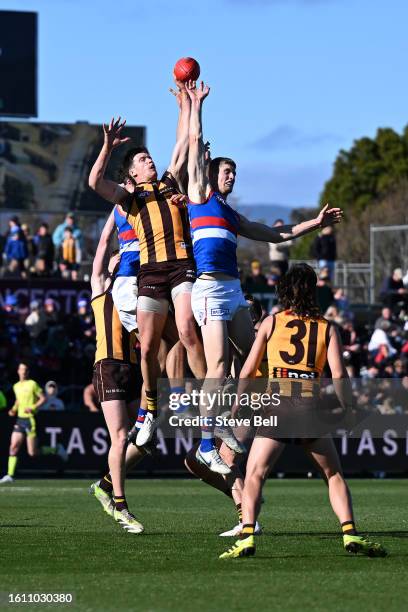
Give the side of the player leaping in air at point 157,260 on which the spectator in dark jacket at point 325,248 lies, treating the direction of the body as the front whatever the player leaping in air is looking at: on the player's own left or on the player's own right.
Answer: on the player's own left

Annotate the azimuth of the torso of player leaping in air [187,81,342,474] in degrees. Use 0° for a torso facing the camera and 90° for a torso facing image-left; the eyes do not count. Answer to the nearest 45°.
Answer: approximately 315°

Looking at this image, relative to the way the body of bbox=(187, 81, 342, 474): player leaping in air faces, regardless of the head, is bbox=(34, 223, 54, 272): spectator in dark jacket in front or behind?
behind

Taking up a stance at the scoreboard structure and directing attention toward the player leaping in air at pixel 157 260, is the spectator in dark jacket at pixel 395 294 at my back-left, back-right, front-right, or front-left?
front-left

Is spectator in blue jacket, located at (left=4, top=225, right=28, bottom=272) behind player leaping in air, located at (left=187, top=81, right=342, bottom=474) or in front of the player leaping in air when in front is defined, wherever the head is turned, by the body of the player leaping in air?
behind

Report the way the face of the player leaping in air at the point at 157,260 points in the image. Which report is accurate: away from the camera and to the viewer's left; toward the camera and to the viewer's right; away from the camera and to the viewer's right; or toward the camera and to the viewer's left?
toward the camera and to the viewer's right

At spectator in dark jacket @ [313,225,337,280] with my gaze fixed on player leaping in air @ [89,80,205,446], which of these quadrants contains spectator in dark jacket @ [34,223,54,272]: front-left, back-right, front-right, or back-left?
front-right

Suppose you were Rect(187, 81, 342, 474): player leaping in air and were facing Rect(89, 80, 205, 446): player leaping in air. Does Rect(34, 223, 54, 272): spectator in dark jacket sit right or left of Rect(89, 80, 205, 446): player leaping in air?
right

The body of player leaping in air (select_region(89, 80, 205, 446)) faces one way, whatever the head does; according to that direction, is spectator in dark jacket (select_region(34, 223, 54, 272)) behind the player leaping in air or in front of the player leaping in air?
behind

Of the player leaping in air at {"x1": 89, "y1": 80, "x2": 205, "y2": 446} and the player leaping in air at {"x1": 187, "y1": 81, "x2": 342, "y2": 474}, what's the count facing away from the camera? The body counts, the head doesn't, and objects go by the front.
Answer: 0

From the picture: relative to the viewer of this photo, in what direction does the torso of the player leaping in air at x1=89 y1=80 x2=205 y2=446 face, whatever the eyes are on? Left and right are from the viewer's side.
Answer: facing the viewer and to the right of the viewer

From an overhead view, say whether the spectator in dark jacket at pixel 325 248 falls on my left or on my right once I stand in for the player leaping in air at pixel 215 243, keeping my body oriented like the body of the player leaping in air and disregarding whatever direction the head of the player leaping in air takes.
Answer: on my left
